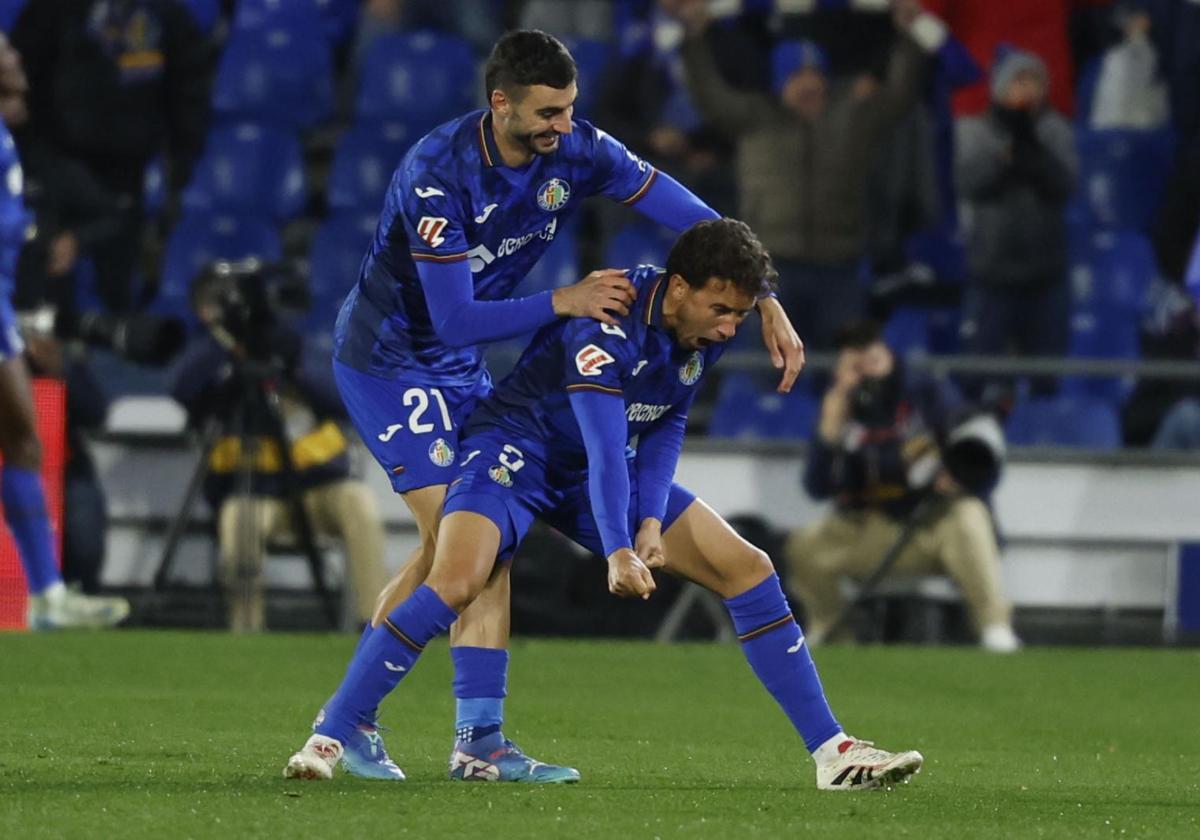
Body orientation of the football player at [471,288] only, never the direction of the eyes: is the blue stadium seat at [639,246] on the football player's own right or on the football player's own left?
on the football player's own left

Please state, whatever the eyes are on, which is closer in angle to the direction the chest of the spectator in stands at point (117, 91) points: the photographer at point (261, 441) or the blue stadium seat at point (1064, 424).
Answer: the photographer

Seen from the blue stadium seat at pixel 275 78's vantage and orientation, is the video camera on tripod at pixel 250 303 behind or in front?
in front

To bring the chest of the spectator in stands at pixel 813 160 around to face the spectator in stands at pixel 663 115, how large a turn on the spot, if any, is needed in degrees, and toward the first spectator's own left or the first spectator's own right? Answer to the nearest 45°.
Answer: approximately 135° to the first spectator's own right

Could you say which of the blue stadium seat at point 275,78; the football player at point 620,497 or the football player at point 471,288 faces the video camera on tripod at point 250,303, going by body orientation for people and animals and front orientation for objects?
the blue stadium seat

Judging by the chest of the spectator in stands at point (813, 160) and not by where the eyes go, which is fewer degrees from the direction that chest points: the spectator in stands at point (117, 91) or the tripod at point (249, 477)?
the tripod

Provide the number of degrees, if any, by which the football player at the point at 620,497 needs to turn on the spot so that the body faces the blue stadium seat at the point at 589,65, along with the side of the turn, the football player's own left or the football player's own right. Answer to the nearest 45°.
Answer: approximately 135° to the football player's own left

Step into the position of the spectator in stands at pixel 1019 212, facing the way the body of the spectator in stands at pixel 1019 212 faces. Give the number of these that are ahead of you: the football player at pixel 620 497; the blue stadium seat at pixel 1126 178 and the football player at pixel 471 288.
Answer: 2

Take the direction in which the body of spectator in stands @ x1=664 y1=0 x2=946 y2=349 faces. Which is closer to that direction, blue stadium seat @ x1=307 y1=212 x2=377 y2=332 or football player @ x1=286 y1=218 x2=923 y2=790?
the football player

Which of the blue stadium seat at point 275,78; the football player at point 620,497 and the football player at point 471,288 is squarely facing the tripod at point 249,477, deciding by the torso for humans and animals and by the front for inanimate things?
the blue stadium seat

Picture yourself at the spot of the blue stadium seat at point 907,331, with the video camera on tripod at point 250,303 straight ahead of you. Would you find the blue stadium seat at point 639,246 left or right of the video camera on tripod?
right
